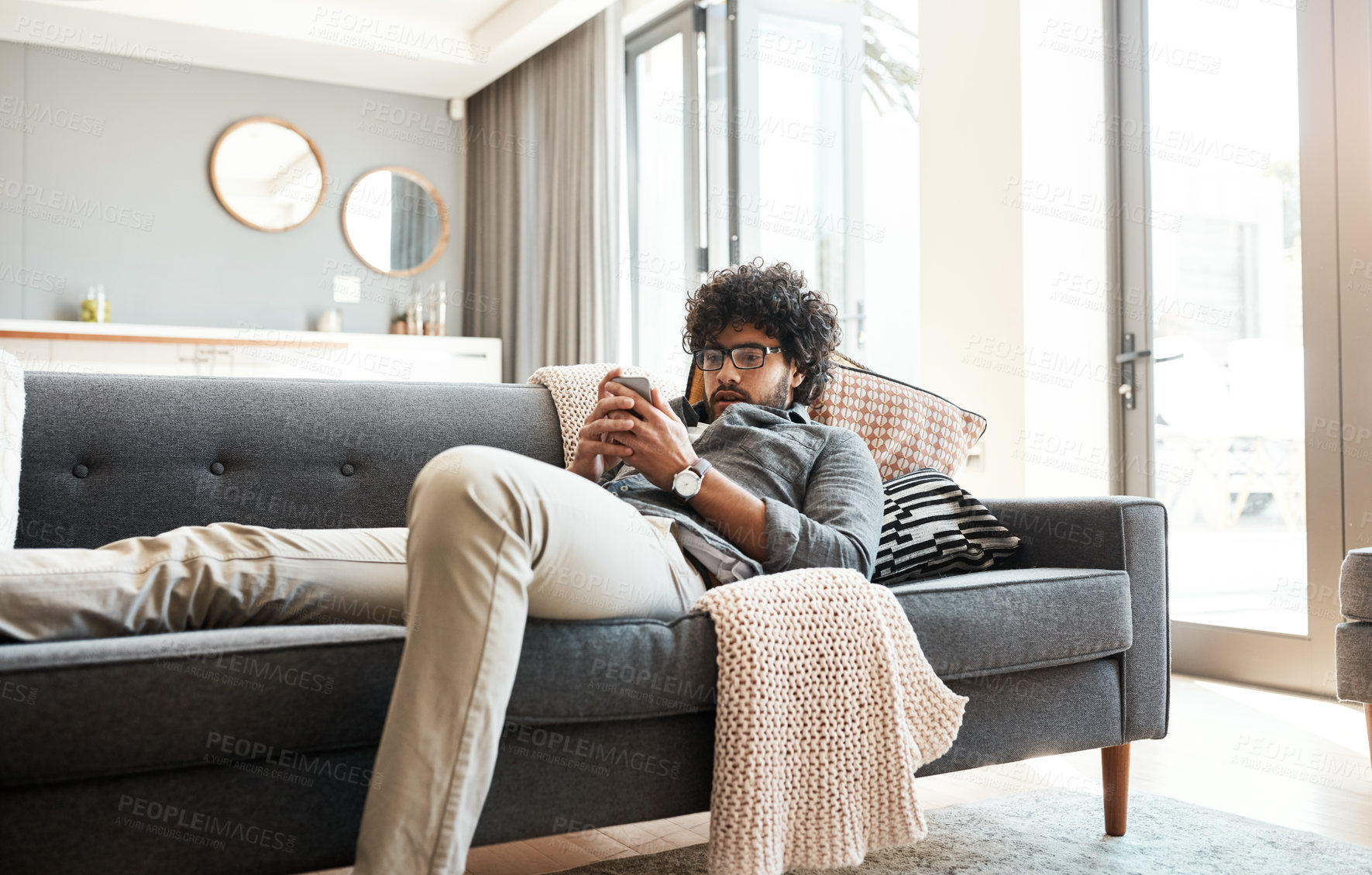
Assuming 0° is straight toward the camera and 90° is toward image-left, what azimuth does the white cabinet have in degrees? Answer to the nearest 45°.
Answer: approximately 0°

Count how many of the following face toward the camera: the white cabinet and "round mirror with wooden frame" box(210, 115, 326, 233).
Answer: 2

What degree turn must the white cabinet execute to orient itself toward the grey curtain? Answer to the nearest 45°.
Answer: approximately 90° to its left

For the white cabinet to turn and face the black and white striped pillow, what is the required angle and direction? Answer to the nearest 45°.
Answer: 0° — it already faces it

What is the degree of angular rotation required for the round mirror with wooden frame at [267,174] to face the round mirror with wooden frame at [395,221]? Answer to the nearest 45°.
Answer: approximately 90° to its left

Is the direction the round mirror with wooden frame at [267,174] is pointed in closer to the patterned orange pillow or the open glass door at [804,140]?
the patterned orange pillow

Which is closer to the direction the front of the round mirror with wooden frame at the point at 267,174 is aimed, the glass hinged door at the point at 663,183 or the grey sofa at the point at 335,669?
the grey sofa

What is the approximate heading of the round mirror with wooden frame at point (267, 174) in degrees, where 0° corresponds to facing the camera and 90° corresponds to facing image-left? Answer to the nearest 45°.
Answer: approximately 0°

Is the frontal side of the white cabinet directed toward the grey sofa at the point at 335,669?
yes

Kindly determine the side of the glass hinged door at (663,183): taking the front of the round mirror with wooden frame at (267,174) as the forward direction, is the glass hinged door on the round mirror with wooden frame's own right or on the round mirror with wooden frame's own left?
on the round mirror with wooden frame's own left
